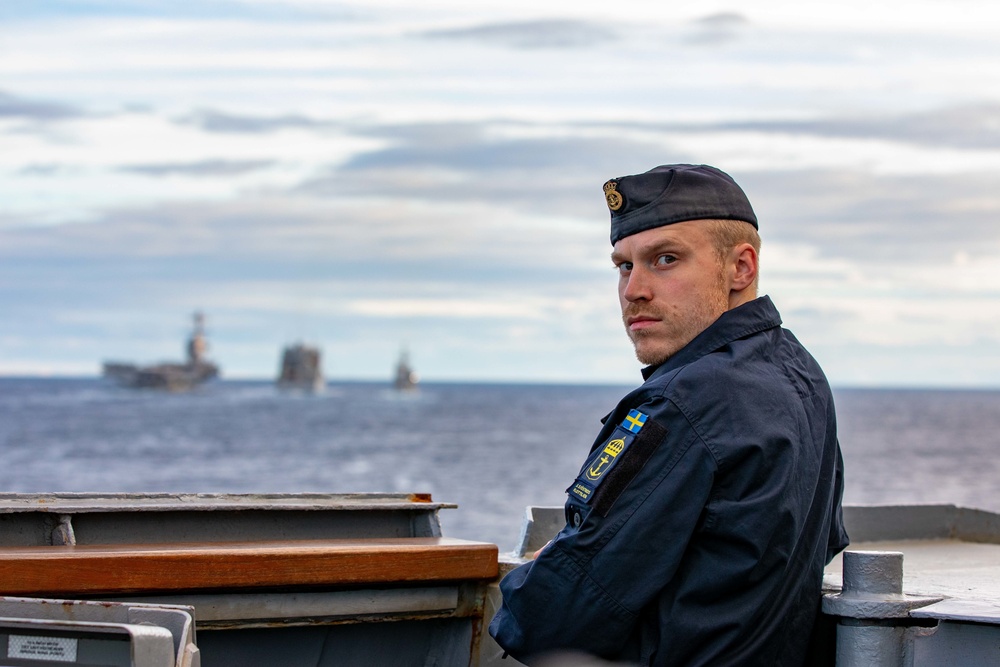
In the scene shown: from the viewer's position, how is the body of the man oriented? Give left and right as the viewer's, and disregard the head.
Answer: facing away from the viewer and to the left of the viewer
